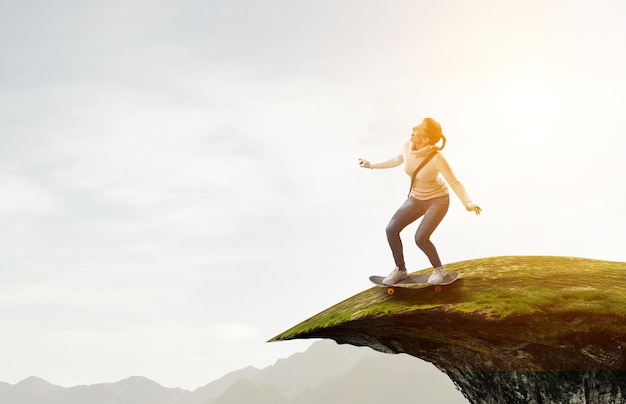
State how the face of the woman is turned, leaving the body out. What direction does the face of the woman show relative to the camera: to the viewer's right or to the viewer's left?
to the viewer's left

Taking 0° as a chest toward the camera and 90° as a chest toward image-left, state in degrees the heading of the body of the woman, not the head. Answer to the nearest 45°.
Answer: approximately 45°
